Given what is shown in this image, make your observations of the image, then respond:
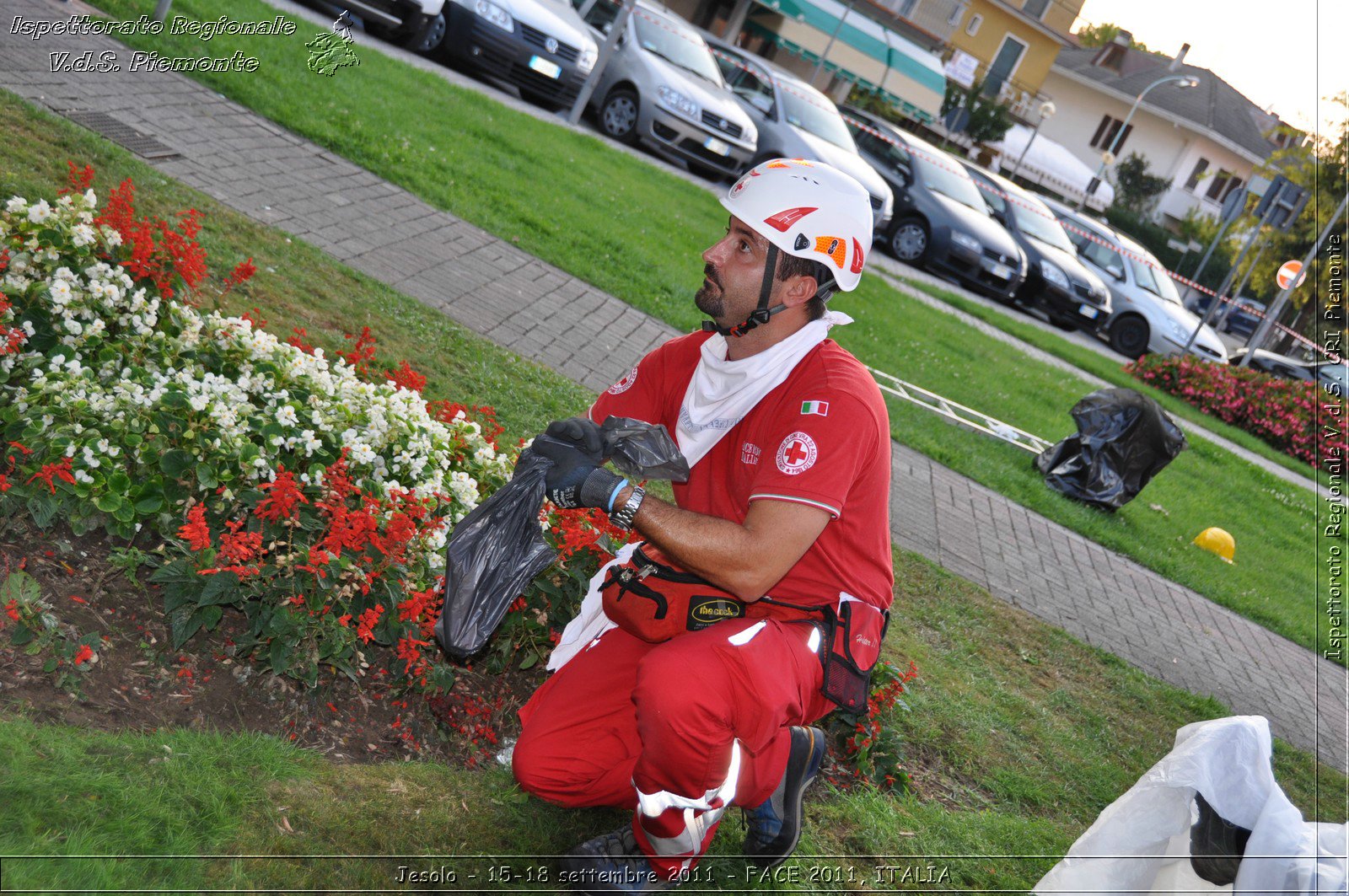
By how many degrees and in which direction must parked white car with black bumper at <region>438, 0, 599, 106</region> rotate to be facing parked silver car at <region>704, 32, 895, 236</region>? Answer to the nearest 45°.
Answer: approximately 90° to its left

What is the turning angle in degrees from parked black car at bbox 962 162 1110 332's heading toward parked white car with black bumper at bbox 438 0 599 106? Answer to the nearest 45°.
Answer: approximately 90° to its right

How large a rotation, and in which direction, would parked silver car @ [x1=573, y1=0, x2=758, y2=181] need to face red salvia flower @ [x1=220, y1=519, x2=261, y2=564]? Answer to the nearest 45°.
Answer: approximately 45° to its right

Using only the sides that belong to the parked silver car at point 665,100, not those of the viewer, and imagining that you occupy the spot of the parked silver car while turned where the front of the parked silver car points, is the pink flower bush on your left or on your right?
on your left

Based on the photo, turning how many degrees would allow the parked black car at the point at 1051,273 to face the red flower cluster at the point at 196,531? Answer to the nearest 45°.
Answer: approximately 45° to its right

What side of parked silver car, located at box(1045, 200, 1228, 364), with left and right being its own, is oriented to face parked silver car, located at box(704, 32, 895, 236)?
right

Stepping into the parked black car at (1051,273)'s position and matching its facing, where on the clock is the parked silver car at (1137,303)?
The parked silver car is roughly at 9 o'clock from the parked black car.

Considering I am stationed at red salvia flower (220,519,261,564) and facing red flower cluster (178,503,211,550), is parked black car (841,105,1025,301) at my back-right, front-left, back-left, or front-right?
back-right

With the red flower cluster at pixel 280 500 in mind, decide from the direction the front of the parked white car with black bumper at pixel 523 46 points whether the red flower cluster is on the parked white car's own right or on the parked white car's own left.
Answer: on the parked white car's own right

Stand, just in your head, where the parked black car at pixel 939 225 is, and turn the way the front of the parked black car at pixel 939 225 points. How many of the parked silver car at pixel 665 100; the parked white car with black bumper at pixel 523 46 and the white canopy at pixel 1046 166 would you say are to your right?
2
